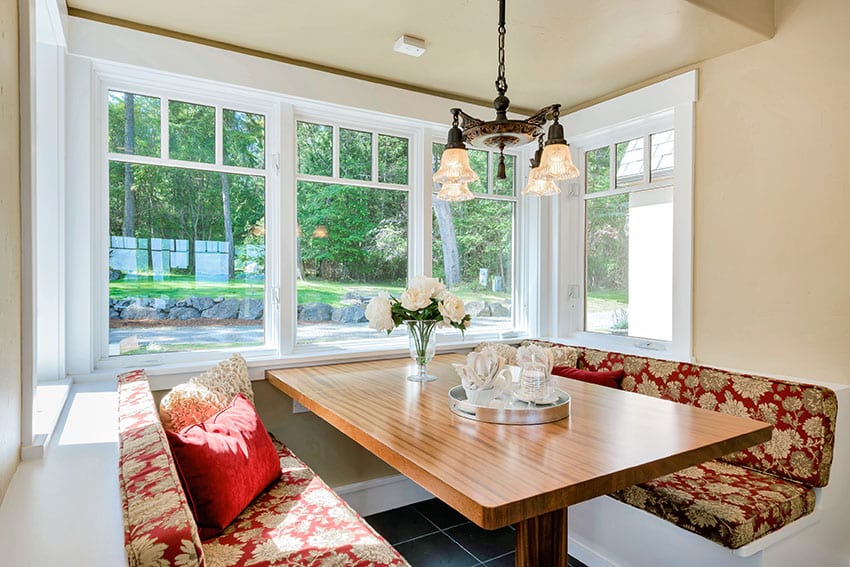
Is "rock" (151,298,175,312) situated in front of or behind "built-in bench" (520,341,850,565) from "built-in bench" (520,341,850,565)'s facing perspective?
in front

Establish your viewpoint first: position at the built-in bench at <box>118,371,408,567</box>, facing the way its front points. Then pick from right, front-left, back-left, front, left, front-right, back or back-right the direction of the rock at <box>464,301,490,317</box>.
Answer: front-left

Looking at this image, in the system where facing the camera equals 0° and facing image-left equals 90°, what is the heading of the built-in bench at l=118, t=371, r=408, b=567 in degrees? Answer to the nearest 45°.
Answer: approximately 270°

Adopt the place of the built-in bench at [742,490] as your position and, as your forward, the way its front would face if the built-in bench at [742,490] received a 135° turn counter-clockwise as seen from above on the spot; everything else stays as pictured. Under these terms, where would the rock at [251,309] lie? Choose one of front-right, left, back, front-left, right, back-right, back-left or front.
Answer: back

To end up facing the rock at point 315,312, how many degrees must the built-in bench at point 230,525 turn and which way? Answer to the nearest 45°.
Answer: approximately 90° to its left

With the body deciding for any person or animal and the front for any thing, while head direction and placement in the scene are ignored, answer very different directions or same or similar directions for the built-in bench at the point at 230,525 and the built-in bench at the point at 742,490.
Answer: very different directions

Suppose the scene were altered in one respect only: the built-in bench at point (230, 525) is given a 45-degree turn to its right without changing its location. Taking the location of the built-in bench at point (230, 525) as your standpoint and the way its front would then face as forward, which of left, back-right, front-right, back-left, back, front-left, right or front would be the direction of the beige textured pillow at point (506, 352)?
left

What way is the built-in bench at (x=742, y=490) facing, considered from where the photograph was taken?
facing the viewer and to the left of the viewer

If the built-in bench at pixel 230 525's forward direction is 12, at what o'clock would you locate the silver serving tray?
The silver serving tray is roughly at 12 o'clock from the built-in bench.

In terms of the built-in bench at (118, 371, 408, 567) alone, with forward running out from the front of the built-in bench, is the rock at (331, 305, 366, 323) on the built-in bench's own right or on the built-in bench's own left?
on the built-in bench's own left

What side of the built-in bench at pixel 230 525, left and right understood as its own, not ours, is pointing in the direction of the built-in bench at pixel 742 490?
front

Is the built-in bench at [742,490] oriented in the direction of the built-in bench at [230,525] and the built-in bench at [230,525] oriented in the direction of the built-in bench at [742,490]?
yes
